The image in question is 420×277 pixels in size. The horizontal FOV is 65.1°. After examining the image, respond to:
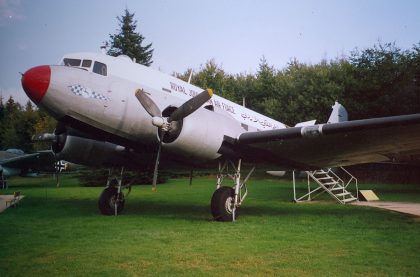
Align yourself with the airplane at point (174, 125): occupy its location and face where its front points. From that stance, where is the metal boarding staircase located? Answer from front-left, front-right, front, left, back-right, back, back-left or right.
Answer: back

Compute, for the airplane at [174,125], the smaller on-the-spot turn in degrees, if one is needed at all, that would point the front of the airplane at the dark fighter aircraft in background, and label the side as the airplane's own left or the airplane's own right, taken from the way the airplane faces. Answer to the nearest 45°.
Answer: approximately 90° to the airplane's own right

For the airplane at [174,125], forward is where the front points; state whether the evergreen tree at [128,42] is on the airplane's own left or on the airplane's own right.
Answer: on the airplane's own right

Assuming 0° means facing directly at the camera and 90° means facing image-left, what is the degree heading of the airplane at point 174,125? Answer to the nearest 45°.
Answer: approximately 45°
